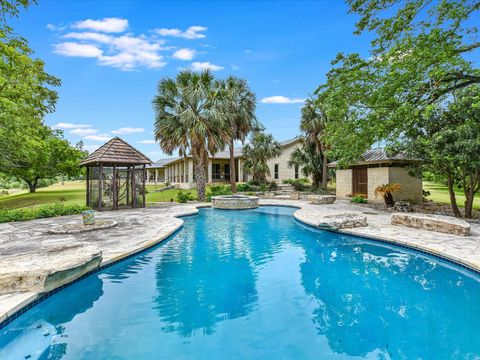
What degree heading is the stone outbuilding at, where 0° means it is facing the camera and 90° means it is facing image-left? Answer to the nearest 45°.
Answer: approximately 45°

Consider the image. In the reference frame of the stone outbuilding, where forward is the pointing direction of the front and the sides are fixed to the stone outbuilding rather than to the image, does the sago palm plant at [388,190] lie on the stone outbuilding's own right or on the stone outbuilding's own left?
on the stone outbuilding's own left

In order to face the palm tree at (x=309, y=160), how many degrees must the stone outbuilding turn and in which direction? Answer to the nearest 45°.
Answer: approximately 90° to its right

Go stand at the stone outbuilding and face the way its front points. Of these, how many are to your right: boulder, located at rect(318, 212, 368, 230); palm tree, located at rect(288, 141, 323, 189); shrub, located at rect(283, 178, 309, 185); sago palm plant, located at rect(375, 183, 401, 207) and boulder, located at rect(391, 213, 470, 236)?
2

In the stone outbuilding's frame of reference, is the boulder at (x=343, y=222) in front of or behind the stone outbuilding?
in front

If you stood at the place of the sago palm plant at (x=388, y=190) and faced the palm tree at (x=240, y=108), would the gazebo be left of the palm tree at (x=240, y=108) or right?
left
